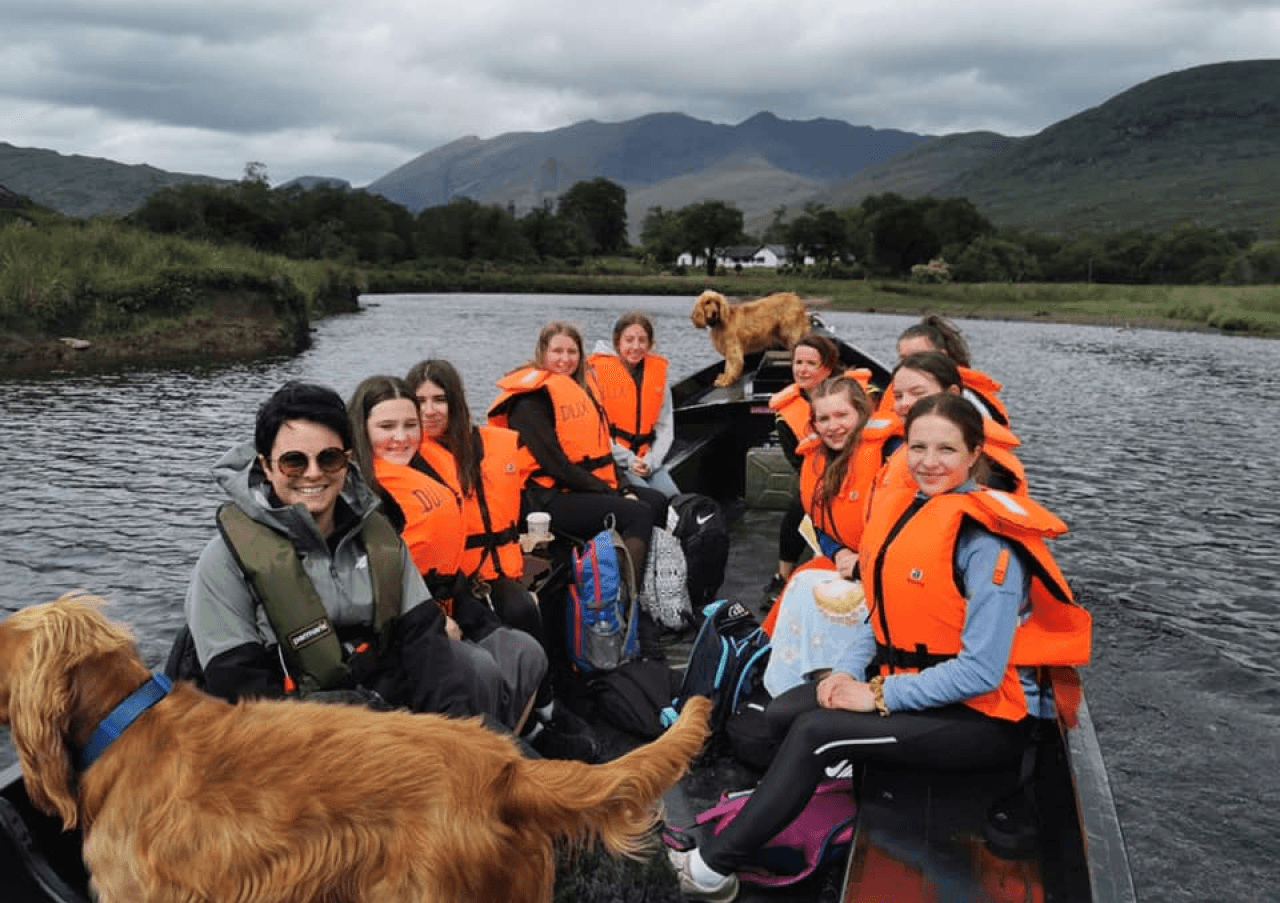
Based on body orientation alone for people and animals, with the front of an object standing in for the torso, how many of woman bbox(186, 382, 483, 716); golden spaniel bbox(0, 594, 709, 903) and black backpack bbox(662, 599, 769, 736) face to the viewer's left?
1

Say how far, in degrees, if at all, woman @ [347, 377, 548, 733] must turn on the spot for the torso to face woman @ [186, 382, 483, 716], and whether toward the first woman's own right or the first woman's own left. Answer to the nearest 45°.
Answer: approximately 45° to the first woman's own right

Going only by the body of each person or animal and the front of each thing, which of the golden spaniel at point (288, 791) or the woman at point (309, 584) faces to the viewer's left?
the golden spaniel

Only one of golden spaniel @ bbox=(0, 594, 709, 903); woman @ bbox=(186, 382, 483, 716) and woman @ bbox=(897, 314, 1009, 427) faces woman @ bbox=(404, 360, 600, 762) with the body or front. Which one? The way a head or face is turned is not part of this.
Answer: woman @ bbox=(897, 314, 1009, 427)

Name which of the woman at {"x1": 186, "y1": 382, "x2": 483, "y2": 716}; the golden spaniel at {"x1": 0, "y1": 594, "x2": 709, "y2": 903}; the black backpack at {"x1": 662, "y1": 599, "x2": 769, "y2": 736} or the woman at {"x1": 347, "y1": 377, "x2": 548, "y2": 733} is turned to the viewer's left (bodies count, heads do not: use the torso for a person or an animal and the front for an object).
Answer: the golden spaniel

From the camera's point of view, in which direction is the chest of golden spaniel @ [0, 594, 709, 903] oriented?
to the viewer's left

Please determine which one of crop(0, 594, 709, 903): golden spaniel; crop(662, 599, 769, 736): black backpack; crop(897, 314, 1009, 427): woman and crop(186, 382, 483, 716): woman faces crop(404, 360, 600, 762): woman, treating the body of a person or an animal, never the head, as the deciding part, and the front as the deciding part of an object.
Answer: crop(897, 314, 1009, 427): woman

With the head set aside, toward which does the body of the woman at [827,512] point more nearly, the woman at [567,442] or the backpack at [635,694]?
the backpack

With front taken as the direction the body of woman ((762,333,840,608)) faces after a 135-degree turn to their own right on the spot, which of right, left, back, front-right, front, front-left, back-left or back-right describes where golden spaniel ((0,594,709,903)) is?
back

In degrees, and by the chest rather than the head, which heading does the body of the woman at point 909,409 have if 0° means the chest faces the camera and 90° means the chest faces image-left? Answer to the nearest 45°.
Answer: approximately 45°

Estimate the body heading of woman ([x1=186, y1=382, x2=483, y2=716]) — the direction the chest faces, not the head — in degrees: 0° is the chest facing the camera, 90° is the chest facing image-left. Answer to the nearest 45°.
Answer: approximately 315°

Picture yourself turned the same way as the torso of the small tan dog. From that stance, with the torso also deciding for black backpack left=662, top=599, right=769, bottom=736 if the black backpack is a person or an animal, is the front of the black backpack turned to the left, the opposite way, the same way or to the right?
to the left

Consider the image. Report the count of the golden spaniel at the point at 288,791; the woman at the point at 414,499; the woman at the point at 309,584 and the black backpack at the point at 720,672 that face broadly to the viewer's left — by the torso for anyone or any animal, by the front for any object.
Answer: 1

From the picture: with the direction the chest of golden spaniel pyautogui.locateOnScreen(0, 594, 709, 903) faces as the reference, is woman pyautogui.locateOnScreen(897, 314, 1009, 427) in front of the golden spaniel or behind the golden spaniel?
behind
